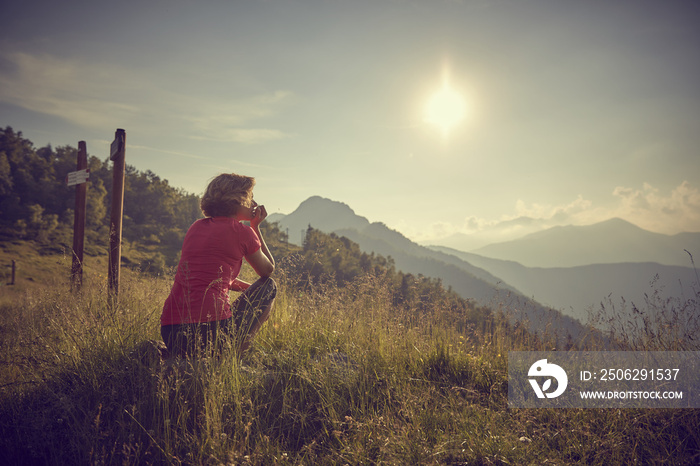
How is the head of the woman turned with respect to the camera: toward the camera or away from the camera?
away from the camera

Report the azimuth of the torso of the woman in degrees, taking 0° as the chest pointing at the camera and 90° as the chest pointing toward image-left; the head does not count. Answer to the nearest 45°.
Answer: approximately 225°

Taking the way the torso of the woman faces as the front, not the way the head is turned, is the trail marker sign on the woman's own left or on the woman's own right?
on the woman's own left
